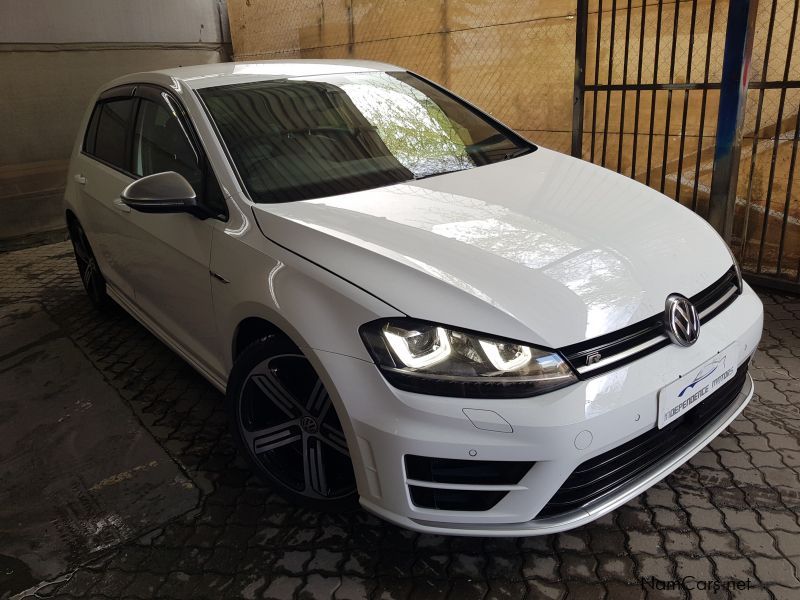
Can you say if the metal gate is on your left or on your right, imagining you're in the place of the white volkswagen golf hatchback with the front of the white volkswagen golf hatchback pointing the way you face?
on your left

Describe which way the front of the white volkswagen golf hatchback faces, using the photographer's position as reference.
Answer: facing the viewer and to the right of the viewer
